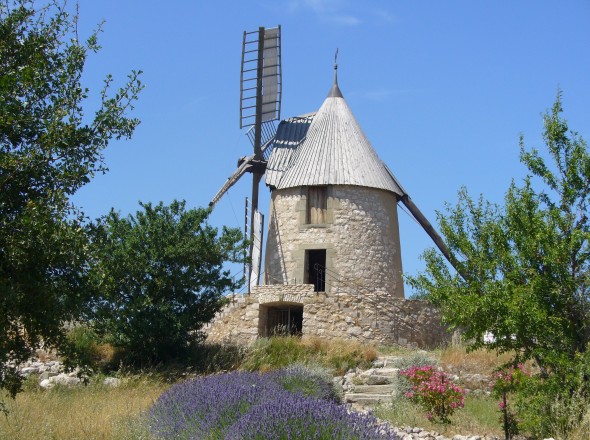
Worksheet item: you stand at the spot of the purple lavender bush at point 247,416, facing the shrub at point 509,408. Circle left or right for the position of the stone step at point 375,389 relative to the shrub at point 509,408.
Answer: left

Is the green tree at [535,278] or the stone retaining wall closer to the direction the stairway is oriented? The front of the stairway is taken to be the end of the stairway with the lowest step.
the green tree

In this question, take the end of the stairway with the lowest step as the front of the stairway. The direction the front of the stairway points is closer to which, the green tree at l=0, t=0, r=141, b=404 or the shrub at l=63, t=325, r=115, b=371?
the green tree

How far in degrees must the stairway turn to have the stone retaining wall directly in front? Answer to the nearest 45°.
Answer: approximately 180°

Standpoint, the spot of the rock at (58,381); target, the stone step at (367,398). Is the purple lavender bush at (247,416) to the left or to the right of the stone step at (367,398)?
right

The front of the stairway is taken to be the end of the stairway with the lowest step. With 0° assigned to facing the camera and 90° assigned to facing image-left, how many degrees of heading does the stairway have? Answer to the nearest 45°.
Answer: approximately 0°

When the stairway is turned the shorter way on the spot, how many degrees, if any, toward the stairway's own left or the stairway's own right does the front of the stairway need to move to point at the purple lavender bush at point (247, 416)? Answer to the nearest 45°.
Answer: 0° — it already faces it

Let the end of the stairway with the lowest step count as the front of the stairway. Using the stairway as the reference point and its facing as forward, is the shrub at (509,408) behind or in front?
in front

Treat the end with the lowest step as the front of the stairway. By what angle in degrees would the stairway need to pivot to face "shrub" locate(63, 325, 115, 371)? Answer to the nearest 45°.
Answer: approximately 90° to its right

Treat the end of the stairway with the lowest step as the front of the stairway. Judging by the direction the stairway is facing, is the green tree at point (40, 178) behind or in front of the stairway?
in front

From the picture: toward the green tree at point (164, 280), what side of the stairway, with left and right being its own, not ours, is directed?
right
